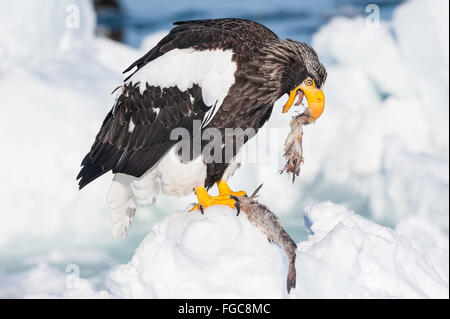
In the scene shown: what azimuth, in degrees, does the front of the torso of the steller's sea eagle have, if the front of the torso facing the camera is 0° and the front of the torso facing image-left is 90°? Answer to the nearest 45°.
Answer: approximately 270°

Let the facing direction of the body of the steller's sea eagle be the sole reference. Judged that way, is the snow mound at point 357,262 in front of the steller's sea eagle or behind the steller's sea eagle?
in front
